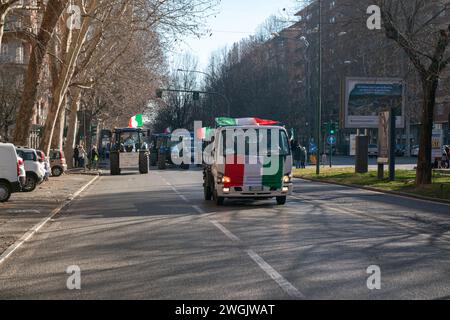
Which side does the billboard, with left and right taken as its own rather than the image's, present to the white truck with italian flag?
front

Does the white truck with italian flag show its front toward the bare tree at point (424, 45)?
no

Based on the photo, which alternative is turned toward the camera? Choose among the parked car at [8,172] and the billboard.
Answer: the billboard

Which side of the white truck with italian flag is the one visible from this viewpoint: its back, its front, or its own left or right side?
front

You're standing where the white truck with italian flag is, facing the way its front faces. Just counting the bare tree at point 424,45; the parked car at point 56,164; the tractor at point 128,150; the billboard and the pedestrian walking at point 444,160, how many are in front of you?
0

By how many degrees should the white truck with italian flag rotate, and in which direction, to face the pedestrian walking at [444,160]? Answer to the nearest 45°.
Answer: approximately 135° to its left

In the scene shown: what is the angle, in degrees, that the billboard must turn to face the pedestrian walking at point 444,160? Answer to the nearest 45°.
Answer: approximately 135° to its left

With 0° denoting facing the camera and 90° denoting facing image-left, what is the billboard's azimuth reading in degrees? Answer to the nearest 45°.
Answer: approximately 0°

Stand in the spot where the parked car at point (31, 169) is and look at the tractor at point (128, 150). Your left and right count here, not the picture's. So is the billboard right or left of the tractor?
right

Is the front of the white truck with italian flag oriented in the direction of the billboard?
no

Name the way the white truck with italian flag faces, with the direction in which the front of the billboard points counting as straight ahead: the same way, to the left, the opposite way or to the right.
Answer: the same way
